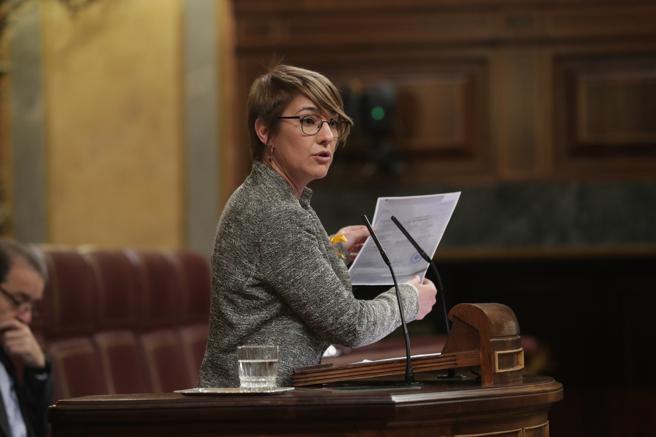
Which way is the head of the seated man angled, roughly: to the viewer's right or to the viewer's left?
to the viewer's right

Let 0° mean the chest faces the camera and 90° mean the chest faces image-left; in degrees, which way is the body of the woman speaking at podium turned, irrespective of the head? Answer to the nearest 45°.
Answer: approximately 270°

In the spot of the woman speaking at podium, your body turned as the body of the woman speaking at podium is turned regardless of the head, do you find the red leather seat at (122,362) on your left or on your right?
on your left

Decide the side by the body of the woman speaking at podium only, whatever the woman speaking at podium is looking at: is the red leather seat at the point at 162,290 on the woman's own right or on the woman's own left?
on the woman's own left

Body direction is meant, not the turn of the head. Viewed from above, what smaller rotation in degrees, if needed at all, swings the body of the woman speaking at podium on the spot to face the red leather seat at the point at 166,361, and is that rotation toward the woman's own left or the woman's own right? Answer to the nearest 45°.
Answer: approximately 90° to the woman's own left

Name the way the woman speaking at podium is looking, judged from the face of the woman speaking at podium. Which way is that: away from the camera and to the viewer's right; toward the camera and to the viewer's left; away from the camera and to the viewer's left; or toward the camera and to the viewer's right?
toward the camera and to the viewer's right
